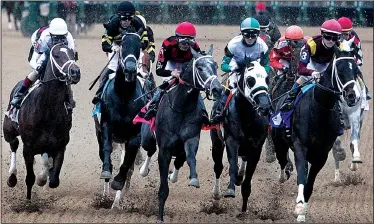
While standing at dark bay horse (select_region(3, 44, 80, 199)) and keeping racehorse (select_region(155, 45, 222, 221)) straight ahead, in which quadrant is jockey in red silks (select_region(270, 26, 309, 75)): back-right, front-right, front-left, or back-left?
front-left

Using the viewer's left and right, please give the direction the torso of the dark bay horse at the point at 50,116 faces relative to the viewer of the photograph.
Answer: facing the viewer and to the right of the viewer

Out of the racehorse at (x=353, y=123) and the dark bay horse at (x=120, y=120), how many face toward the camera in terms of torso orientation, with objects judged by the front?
2

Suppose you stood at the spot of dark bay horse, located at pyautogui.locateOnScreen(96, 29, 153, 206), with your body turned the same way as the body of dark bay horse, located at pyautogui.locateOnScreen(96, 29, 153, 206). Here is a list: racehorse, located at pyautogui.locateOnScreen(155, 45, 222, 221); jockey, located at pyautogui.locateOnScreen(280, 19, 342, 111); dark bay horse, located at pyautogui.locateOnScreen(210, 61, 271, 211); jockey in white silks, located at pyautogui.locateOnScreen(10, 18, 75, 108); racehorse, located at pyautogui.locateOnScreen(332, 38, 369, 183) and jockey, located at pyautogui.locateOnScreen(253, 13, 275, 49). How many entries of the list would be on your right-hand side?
1

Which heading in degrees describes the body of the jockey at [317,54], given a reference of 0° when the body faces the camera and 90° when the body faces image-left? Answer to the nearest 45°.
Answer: approximately 315°

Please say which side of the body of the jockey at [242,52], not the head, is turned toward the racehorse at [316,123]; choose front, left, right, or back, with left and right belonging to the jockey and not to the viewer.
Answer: left

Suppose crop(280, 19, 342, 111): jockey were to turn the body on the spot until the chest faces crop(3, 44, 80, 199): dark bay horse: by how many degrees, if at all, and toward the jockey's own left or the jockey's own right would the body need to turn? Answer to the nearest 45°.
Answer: approximately 135° to the jockey's own right

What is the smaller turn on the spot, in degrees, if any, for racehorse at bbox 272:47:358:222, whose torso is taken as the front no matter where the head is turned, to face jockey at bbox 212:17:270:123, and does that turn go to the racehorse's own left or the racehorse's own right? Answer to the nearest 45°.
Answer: approximately 135° to the racehorse's own right

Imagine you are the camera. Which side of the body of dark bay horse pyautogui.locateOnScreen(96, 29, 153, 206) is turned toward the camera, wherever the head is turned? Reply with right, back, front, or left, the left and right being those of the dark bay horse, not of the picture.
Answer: front

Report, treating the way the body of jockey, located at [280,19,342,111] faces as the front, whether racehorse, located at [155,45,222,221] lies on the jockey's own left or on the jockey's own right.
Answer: on the jockey's own right

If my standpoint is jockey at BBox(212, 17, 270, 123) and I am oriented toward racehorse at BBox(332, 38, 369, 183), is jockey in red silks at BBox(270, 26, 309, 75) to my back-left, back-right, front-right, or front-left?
front-left

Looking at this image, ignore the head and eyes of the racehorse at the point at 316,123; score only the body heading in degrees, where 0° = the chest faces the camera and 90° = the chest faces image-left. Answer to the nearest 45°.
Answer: approximately 315°

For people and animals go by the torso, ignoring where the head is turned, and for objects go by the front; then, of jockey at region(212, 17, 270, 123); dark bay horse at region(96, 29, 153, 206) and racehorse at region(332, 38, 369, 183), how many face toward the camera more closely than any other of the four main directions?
3

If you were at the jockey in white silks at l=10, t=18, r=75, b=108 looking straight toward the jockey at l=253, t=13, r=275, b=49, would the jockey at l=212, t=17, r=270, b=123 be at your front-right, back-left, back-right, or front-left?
front-right

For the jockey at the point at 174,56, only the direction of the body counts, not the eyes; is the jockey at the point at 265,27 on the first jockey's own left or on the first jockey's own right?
on the first jockey's own left

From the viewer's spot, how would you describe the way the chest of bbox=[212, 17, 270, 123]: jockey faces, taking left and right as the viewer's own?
facing the viewer

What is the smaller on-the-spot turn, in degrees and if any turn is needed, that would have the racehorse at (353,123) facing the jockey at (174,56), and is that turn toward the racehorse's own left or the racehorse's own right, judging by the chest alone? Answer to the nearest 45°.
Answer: approximately 45° to the racehorse's own right

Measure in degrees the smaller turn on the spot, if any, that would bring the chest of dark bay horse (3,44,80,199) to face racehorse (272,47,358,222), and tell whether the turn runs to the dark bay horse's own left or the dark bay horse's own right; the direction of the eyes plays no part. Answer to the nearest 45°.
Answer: approximately 45° to the dark bay horse's own left

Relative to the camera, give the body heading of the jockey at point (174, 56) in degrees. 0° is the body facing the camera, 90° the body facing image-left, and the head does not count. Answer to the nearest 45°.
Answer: approximately 315°
